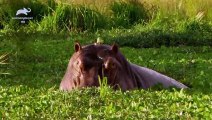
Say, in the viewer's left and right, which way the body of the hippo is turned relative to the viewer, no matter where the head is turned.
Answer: facing the viewer and to the left of the viewer
